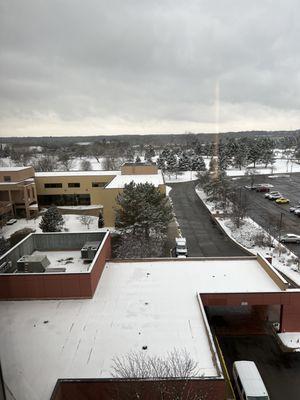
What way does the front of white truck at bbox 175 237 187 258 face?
toward the camera

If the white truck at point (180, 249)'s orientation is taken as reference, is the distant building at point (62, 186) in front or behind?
behind

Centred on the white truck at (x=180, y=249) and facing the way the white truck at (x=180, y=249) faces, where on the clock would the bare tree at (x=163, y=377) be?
The bare tree is roughly at 12 o'clock from the white truck.

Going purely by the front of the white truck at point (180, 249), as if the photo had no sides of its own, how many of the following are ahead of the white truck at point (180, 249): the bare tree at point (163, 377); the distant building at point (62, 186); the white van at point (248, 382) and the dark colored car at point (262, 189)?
2

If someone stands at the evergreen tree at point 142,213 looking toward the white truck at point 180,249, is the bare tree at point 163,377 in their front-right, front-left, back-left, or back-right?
front-right

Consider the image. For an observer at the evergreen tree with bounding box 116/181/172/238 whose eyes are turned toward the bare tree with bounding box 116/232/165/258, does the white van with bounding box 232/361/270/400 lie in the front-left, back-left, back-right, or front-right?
front-left

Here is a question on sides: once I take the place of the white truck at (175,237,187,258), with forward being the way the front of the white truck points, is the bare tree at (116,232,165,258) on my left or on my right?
on my right
